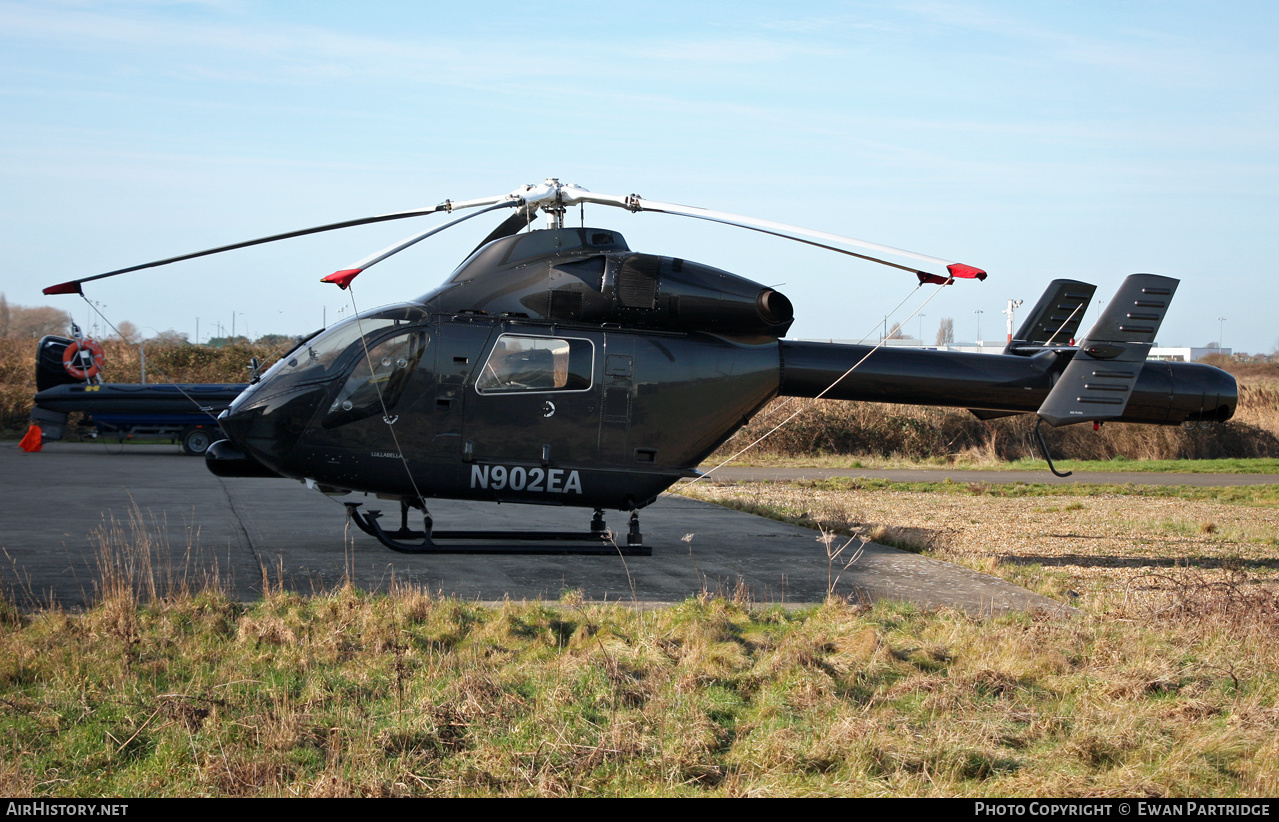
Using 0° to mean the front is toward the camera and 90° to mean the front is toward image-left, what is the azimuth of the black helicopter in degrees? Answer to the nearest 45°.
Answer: approximately 90°

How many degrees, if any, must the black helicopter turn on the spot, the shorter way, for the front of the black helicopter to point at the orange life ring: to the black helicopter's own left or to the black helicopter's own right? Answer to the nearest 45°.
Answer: approximately 45° to the black helicopter's own right
